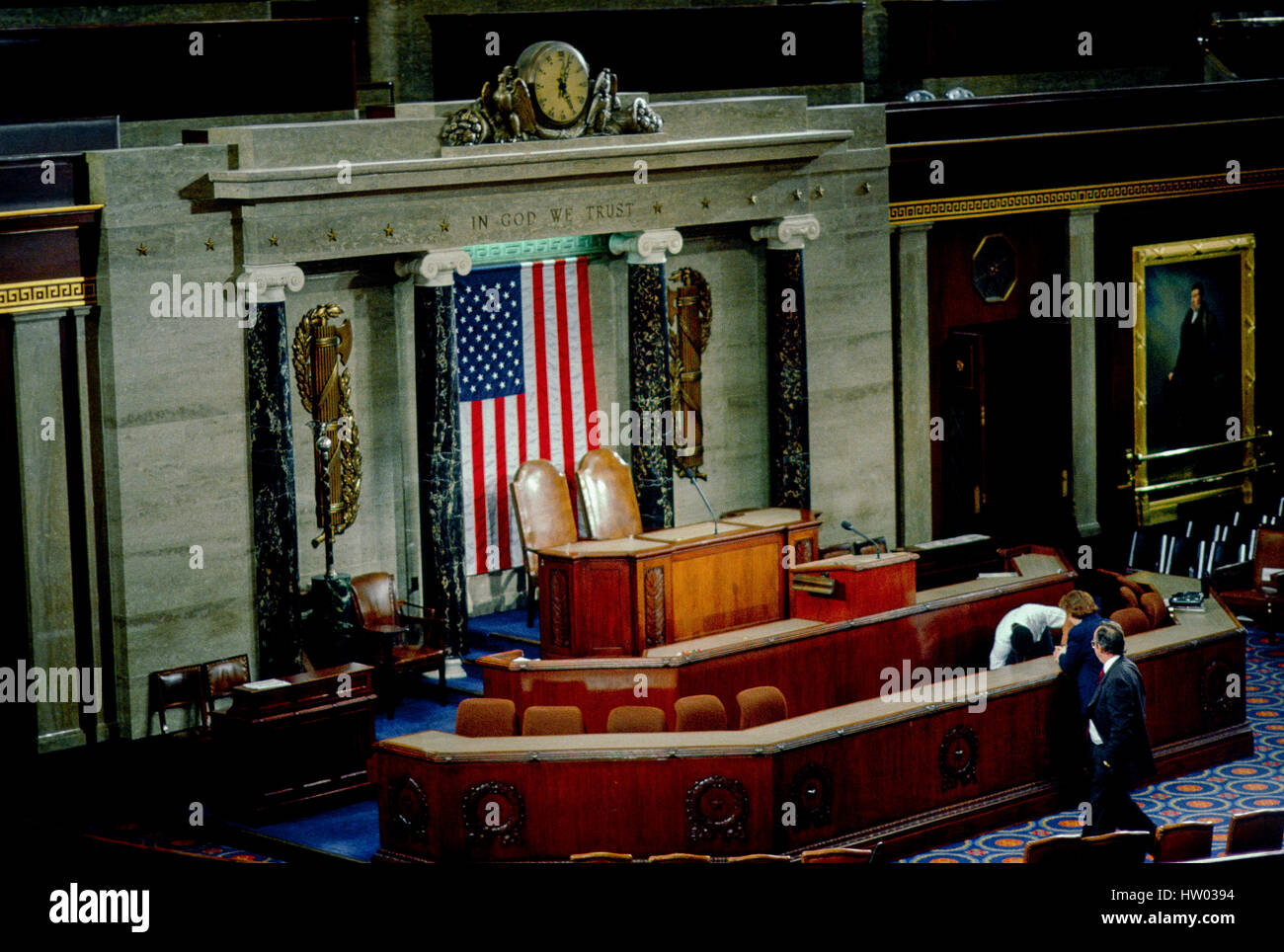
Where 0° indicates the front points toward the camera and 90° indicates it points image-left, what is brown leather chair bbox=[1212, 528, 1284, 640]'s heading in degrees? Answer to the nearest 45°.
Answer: approximately 45°

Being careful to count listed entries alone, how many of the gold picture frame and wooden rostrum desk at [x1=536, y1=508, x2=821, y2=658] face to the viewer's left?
0

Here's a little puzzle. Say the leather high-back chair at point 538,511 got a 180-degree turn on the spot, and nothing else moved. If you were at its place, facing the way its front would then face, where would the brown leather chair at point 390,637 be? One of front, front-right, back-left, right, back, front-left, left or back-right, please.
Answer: left

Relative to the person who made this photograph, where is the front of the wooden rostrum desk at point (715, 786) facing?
facing the viewer and to the right of the viewer

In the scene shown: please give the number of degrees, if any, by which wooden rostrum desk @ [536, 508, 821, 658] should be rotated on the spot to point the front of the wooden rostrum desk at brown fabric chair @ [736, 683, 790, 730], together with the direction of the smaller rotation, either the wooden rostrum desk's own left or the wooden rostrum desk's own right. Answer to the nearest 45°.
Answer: approximately 45° to the wooden rostrum desk's own right

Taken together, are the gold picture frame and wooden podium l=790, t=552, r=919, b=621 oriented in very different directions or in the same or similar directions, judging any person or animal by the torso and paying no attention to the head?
same or similar directions

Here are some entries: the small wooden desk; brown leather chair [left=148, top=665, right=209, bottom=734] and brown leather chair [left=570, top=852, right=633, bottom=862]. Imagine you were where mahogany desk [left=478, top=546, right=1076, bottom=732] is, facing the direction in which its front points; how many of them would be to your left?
0

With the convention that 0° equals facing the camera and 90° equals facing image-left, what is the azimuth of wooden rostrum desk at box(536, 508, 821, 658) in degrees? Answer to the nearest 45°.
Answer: approximately 315°

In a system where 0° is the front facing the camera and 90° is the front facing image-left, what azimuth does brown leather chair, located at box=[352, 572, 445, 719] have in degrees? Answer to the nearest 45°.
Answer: approximately 315°

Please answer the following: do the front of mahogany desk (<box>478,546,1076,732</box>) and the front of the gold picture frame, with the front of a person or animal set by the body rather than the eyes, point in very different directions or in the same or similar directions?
same or similar directions

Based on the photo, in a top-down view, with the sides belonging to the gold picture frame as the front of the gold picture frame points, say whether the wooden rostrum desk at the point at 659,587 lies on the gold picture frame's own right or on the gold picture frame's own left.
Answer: on the gold picture frame's own right

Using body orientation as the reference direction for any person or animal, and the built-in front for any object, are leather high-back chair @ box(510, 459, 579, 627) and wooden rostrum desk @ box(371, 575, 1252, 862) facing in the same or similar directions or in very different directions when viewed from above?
same or similar directions

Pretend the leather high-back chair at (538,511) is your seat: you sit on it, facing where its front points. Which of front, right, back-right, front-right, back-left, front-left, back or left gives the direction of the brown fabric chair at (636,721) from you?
front-right

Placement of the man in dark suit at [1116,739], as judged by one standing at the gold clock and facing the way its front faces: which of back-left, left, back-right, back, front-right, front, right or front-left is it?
front
